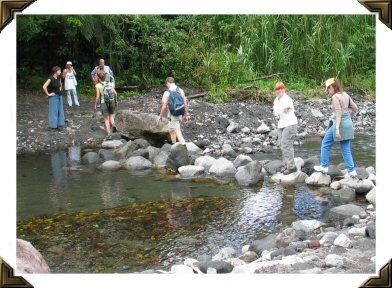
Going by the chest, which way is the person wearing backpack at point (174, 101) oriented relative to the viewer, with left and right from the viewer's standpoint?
facing away from the viewer and to the left of the viewer

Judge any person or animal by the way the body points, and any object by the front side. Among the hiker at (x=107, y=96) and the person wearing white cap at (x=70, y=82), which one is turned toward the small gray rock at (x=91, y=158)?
the person wearing white cap

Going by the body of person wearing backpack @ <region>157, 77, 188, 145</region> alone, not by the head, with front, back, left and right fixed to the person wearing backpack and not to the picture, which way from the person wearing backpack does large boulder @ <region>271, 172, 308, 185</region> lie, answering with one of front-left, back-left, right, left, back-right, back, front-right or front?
back

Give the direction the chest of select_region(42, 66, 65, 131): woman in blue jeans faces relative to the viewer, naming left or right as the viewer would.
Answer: facing the viewer and to the right of the viewer

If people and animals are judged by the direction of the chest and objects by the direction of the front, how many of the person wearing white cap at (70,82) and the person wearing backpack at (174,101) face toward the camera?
1

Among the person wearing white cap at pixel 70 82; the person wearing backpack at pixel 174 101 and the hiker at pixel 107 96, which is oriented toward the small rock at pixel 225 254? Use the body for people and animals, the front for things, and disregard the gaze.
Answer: the person wearing white cap at pixel 70 82

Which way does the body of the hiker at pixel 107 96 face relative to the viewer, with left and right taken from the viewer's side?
facing away from the viewer and to the left of the viewer

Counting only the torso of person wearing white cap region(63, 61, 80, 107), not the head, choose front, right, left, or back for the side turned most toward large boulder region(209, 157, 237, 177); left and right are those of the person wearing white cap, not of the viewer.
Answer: front

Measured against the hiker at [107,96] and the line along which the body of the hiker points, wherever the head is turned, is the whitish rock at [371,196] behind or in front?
behind

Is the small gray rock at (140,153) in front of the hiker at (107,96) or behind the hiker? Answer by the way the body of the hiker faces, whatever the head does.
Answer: behind

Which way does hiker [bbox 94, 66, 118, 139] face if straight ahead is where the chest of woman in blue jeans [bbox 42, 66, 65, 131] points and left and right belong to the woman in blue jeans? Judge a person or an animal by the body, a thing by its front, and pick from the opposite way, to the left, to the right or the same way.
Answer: the opposite way

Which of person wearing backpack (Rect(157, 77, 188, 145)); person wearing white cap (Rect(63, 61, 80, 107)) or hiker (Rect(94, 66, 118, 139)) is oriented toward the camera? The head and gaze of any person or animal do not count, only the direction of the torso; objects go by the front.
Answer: person wearing white cap (Rect(63, 61, 80, 107))

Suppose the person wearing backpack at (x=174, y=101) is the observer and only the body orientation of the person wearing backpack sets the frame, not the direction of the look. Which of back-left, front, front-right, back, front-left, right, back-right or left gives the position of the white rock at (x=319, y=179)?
back

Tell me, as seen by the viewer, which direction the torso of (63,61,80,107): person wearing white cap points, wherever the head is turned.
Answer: toward the camera
